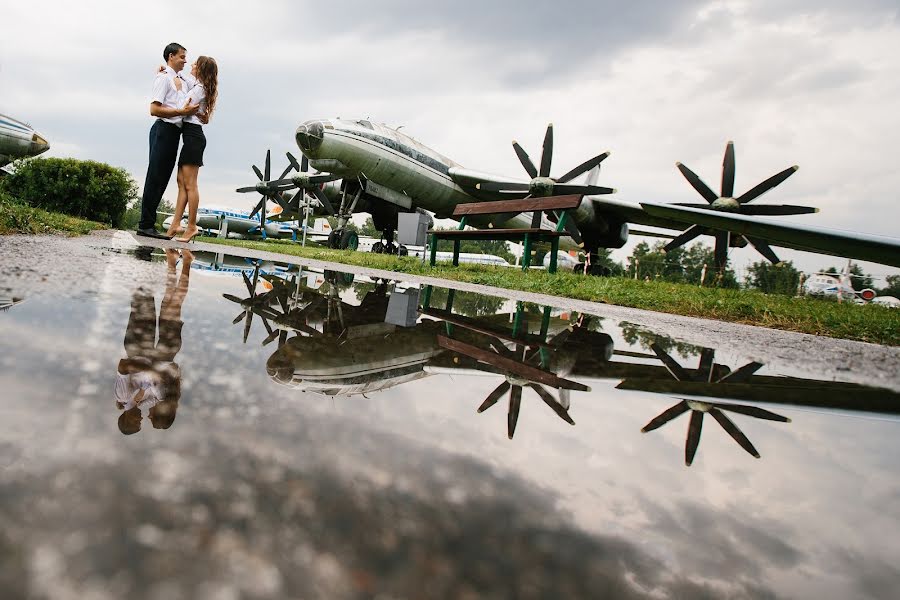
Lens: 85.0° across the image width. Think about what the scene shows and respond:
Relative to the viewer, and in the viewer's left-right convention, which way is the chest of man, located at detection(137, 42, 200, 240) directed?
facing to the right of the viewer

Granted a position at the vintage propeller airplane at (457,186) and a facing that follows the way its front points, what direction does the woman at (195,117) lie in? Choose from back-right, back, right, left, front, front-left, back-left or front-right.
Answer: front-left

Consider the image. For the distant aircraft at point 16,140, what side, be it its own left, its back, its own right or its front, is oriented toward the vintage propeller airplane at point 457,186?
front

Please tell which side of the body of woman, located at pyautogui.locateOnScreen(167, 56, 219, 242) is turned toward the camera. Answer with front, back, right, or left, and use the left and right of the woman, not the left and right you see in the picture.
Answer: left

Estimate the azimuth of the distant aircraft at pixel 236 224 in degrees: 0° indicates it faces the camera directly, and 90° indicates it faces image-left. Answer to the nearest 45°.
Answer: approximately 45°

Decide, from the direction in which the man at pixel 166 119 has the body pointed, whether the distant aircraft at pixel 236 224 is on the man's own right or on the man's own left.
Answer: on the man's own left

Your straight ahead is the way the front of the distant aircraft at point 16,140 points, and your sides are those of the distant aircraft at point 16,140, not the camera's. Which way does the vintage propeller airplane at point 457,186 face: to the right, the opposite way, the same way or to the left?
the opposite way

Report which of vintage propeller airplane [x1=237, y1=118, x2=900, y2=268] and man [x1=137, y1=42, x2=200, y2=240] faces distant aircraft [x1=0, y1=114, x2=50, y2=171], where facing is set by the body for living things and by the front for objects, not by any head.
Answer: the vintage propeller airplane

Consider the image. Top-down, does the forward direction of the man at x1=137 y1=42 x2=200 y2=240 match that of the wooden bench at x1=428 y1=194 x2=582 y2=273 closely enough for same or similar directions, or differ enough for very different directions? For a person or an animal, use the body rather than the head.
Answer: very different directions

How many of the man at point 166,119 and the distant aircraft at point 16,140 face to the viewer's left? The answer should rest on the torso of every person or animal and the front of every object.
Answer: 0

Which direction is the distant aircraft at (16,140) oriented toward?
to the viewer's right

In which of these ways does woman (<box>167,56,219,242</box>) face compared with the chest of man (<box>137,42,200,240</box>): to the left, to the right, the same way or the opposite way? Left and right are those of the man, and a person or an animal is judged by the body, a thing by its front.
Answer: the opposite way

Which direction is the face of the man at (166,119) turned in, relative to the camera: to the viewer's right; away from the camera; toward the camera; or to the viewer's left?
to the viewer's right
